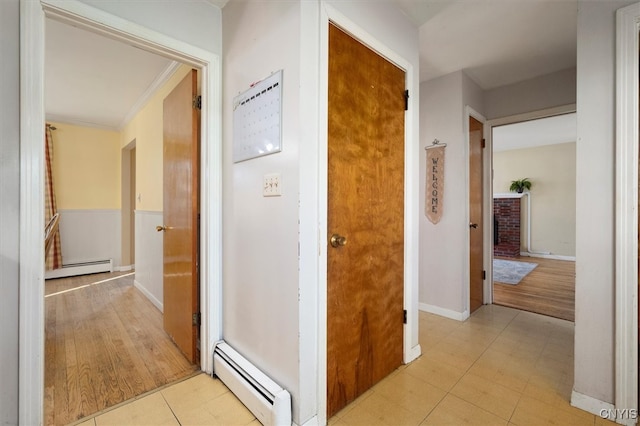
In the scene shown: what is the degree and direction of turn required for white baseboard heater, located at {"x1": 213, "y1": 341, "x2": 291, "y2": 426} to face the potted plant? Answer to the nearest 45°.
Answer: approximately 180°

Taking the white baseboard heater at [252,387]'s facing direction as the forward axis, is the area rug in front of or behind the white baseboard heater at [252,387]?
behind

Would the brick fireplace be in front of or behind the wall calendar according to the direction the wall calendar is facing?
behind

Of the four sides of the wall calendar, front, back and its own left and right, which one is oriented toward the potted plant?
back

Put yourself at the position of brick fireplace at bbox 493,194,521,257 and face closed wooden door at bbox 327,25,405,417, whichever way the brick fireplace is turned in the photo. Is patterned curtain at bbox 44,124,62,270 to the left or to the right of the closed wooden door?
right

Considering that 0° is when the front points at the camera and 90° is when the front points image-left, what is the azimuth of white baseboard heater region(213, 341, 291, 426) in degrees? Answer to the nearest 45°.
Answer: approximately 45°

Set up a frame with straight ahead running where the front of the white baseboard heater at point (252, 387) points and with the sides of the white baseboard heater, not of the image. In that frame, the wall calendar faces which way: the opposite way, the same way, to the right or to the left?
the same way

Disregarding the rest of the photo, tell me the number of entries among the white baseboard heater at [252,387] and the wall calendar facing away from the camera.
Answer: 0

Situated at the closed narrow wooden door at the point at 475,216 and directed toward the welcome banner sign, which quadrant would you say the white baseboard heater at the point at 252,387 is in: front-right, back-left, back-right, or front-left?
front-left

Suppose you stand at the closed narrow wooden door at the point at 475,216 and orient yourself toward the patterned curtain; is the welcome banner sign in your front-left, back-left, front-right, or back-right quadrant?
front-left

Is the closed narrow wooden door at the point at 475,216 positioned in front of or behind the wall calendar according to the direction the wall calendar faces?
behind

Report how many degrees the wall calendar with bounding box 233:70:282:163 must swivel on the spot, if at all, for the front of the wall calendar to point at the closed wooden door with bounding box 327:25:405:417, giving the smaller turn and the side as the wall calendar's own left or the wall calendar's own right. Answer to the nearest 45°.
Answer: approximately 135° to the wall calendar's own left

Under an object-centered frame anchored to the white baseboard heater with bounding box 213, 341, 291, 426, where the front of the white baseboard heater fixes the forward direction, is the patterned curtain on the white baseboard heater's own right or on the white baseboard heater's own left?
on the white baseboard heater's own right
